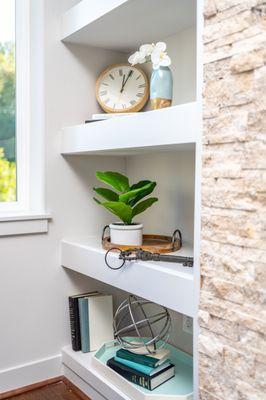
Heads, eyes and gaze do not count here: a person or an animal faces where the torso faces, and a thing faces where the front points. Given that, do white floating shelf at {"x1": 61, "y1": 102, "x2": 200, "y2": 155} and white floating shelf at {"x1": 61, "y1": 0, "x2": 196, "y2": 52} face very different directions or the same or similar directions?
same or similar directions

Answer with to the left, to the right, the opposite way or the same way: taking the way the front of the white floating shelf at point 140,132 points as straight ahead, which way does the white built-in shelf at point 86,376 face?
the same way

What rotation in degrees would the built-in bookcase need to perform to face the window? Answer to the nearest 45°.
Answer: approximately 45° to its right

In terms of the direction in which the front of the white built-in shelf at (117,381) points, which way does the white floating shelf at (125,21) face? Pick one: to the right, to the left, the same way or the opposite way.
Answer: the same way

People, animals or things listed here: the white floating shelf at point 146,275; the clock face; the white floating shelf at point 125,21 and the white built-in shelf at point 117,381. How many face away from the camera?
0

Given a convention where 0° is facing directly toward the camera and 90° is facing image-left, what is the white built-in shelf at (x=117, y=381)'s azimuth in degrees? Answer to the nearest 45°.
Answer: approximately 45°

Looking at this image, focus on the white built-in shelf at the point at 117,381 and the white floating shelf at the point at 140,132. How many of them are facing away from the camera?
0

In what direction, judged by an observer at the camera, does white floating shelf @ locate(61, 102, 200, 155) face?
facing the viewer and to the left of the viewer

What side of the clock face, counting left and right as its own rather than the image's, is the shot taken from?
front

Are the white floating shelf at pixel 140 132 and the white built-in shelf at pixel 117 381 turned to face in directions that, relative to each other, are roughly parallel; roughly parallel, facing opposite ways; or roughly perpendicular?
roughly parallel

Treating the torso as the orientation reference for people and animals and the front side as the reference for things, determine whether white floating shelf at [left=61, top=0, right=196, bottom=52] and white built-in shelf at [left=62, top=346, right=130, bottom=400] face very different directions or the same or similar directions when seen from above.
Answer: same or similar directions
